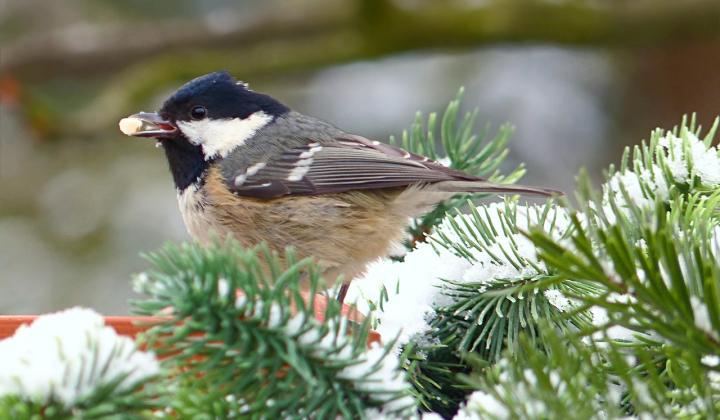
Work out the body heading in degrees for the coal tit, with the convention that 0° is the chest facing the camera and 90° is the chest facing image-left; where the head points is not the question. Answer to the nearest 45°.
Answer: approximately 90°

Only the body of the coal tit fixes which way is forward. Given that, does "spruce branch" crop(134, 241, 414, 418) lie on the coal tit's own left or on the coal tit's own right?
on the coal tit's own left

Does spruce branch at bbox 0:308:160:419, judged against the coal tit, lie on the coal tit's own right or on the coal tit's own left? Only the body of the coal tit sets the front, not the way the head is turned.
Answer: on the coal tit's own left

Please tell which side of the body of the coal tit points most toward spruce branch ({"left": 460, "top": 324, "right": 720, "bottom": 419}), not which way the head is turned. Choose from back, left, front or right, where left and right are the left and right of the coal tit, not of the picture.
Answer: left
